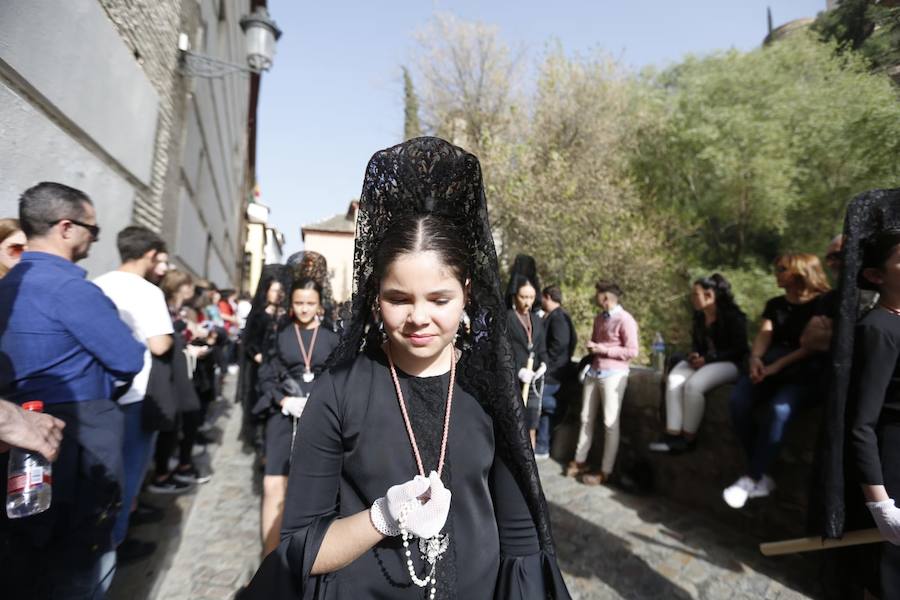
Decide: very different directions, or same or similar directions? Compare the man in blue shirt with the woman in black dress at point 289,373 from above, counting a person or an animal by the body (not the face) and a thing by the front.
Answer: very different directions

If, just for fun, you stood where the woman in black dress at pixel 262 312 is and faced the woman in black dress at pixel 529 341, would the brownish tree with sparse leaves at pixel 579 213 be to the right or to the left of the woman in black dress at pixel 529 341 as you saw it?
left

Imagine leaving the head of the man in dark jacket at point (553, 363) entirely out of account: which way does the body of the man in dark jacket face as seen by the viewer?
to the viewer's left

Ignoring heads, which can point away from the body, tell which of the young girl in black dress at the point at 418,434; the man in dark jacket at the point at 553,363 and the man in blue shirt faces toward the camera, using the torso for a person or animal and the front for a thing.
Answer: the young girl in black dress

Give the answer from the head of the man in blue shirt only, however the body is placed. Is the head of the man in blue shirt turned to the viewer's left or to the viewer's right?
to the viewer's right

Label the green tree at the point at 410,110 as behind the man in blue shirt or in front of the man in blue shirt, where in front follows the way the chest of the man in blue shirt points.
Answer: in front

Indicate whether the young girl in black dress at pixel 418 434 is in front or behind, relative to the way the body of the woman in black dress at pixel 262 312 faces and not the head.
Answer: in front
